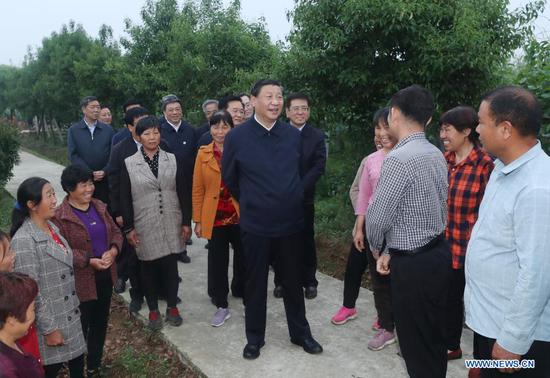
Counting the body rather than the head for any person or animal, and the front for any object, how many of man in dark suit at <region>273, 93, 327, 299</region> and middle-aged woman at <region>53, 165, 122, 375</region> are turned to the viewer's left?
0

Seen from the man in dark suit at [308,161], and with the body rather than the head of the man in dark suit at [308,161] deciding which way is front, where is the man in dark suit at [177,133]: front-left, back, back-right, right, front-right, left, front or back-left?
back-right

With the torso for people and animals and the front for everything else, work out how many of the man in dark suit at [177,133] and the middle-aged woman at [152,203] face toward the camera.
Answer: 2

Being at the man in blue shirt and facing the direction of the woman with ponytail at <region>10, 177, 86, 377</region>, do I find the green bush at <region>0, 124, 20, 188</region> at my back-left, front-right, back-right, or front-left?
front-right

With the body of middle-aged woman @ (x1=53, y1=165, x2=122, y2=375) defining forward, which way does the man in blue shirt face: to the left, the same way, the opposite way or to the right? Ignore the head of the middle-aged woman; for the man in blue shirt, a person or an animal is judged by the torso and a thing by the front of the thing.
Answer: the opposite way

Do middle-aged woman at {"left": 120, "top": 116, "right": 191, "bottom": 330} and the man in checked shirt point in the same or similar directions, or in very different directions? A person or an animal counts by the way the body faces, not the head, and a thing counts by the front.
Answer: very different directions

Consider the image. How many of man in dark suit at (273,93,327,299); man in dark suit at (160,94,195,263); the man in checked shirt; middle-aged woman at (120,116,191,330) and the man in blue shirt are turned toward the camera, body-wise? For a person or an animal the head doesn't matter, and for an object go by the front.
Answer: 3

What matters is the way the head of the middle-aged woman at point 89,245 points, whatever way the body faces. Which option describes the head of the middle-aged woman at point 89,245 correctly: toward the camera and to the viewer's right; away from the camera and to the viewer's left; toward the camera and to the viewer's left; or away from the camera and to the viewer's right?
toward the camera and to the viewer's right

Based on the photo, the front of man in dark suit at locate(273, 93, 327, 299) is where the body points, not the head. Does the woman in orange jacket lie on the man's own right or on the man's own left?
on the man's own right

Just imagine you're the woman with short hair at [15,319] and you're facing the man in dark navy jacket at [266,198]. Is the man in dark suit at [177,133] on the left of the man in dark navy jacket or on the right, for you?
left

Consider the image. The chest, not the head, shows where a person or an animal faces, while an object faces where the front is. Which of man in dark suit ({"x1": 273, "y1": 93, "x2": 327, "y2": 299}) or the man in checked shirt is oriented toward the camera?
the man in dark suit

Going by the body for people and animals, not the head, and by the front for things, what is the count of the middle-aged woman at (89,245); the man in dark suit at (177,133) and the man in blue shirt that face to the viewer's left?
1

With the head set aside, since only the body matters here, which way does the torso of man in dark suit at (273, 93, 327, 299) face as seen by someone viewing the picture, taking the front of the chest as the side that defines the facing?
toward the camera

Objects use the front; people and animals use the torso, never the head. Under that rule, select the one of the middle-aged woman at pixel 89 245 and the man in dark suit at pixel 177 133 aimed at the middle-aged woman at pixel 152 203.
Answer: the man in dark suit

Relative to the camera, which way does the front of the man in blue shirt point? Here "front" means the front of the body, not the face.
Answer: to the viewer's left

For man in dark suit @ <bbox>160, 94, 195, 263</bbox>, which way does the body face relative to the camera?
toward the camera

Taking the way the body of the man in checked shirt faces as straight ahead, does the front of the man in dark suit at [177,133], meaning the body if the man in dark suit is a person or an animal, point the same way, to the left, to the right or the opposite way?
the opposite way

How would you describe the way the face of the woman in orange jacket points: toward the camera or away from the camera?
toward the camera
